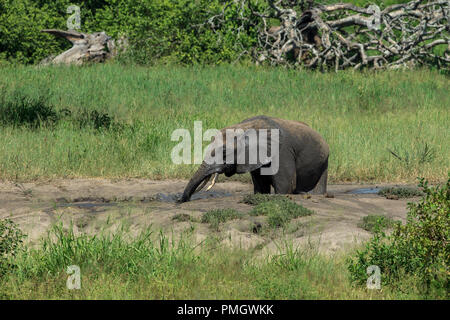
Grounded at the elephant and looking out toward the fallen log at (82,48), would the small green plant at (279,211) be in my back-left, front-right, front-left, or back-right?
back-left

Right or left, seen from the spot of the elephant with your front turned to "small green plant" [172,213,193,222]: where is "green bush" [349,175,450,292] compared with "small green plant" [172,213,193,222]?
left

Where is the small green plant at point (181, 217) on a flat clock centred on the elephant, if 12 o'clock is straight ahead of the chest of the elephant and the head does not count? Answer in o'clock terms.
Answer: The small green plant is roughly at 10 o'clock from the elephant.

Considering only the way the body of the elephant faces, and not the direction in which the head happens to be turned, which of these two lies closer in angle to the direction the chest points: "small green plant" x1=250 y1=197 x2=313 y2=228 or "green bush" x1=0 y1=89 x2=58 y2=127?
the green bush

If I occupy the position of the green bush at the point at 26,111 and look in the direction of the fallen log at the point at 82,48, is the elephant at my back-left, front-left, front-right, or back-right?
back-right

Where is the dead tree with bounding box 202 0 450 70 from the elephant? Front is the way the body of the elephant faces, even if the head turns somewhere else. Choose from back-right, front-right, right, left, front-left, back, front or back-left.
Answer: right

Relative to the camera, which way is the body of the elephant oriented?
to the viewer's left

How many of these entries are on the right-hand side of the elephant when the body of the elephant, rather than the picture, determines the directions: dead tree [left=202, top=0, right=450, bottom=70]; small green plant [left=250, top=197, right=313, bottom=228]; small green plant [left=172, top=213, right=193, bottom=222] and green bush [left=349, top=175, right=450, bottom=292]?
1

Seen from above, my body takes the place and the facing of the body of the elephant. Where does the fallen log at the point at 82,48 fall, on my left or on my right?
on my right

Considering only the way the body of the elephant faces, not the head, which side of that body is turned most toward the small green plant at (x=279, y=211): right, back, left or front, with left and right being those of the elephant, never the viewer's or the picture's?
left

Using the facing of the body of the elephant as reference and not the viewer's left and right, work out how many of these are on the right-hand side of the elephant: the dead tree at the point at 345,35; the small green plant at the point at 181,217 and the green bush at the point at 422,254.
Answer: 1

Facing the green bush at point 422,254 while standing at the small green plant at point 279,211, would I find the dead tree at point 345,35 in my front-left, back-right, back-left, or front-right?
back-left

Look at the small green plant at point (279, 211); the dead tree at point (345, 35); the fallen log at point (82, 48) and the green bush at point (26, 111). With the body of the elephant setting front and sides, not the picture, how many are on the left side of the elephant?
1
